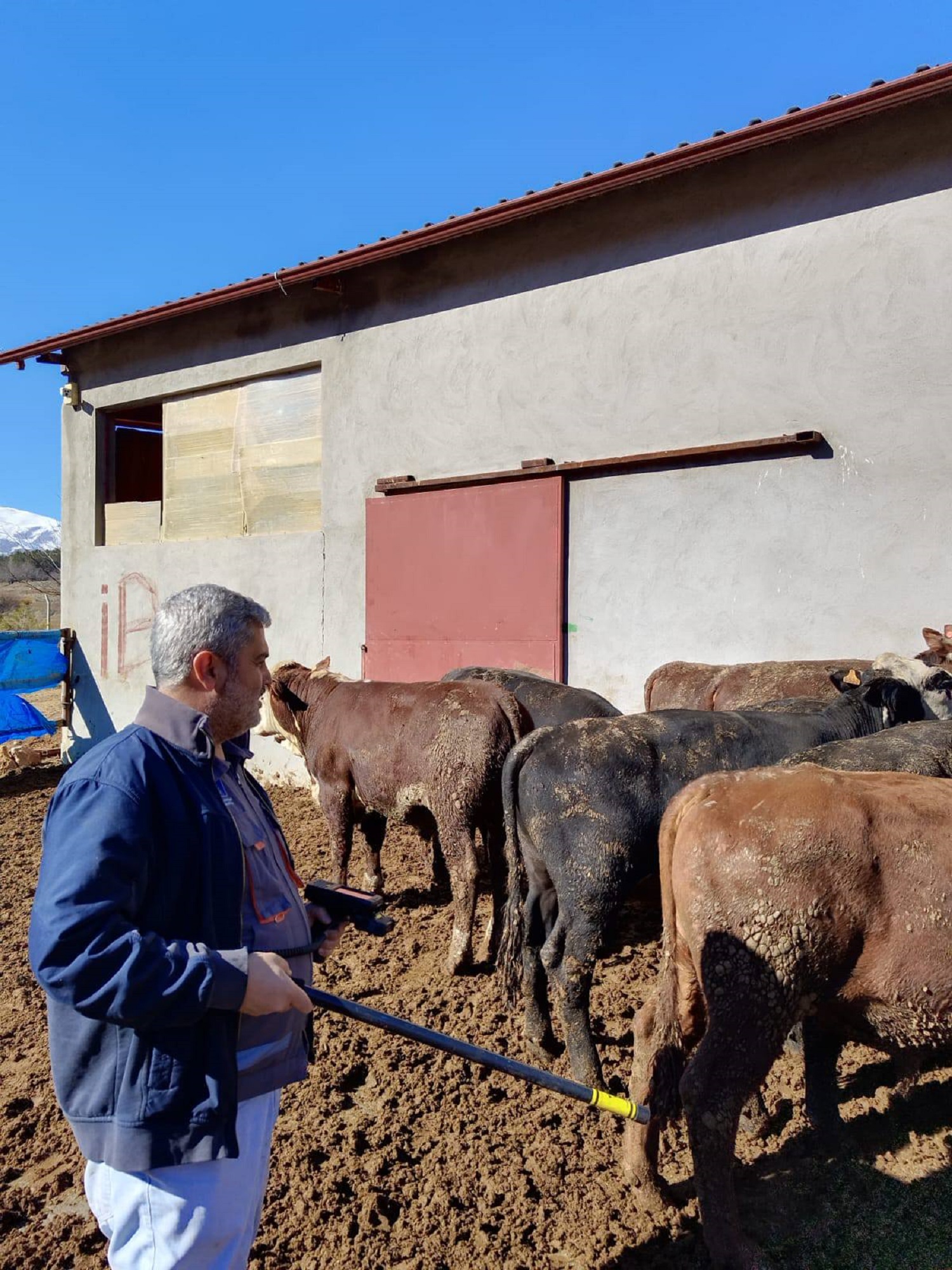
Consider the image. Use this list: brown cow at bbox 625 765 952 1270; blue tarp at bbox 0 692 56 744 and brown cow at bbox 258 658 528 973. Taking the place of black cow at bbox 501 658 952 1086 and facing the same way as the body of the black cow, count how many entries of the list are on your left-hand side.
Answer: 2

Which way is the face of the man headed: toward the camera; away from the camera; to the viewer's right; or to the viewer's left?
to the viewer's right

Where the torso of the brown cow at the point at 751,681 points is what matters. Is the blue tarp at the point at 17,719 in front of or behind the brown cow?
behind

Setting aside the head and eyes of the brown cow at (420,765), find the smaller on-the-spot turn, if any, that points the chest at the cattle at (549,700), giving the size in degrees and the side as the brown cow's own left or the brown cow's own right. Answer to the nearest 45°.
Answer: approximately 90° to the brown cow's own right

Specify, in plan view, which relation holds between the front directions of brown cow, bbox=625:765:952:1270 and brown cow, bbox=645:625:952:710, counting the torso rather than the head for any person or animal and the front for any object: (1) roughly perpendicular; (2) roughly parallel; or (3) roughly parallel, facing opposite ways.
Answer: roughly parallel

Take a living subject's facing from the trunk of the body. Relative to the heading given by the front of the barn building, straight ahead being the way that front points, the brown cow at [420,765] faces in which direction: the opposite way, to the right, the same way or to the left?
to the right

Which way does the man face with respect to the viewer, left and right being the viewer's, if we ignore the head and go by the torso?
facing to the right of the viewer

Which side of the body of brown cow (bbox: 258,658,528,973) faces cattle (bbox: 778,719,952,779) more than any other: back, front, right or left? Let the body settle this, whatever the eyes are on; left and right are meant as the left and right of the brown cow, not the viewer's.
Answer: back

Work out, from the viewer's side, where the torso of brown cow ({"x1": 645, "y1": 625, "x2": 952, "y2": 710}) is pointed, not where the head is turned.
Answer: to the viewer's right

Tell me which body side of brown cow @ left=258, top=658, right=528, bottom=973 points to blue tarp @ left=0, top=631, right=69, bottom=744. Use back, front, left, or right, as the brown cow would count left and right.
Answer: front

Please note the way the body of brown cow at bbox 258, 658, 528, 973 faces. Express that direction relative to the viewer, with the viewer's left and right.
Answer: facing away from the viewer and to the left of the viewer

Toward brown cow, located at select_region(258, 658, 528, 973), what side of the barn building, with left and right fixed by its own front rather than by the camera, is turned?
front

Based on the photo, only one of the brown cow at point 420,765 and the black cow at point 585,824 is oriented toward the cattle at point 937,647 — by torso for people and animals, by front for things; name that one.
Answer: the black cow

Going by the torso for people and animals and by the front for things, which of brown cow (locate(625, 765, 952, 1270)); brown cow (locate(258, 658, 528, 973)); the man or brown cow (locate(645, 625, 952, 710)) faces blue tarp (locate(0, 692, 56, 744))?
brown cow (locate(258, 658, 528, 973))

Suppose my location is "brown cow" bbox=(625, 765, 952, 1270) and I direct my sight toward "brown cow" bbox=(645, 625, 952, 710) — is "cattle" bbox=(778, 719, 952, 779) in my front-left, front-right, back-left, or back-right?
front-right
